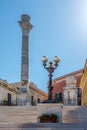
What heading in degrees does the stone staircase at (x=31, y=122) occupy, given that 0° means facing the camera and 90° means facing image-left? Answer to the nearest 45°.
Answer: approximately 0°

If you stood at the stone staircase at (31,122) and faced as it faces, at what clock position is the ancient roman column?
The ancient roman column is roughly at 6 o'clock from the stone staircase.
